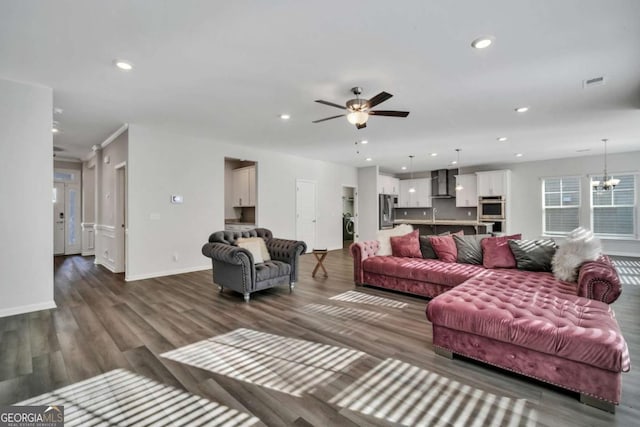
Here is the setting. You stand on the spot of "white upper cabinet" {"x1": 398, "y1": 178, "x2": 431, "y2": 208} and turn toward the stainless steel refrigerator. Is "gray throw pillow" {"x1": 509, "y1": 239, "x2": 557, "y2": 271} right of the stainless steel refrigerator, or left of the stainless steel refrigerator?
left

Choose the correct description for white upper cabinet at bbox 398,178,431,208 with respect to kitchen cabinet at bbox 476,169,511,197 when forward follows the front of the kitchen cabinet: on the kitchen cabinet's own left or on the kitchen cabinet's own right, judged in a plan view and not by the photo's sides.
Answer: on the kitchen cabinet's own right

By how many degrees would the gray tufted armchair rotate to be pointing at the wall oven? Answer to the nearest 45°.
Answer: approximately 90° to its left

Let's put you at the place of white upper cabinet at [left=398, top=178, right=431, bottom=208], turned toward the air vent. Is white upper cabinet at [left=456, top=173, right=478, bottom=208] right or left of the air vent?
left

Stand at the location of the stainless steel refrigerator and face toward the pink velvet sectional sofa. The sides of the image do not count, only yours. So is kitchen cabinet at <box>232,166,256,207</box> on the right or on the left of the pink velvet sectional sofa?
right

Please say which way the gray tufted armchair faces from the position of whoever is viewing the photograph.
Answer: facing the viewer and to the right of the viewer

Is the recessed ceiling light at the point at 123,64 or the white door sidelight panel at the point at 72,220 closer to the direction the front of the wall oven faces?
the recessed ceiling light

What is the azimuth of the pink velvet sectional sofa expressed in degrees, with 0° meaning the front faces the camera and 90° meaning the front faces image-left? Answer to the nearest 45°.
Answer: approximately 45°

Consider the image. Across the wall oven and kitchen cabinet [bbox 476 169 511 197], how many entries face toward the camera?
2

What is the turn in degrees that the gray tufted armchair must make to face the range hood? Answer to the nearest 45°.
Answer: approximately 90° to its left

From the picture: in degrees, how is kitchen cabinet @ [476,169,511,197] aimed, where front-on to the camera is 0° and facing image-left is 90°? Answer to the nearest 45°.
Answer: approximately 0°
